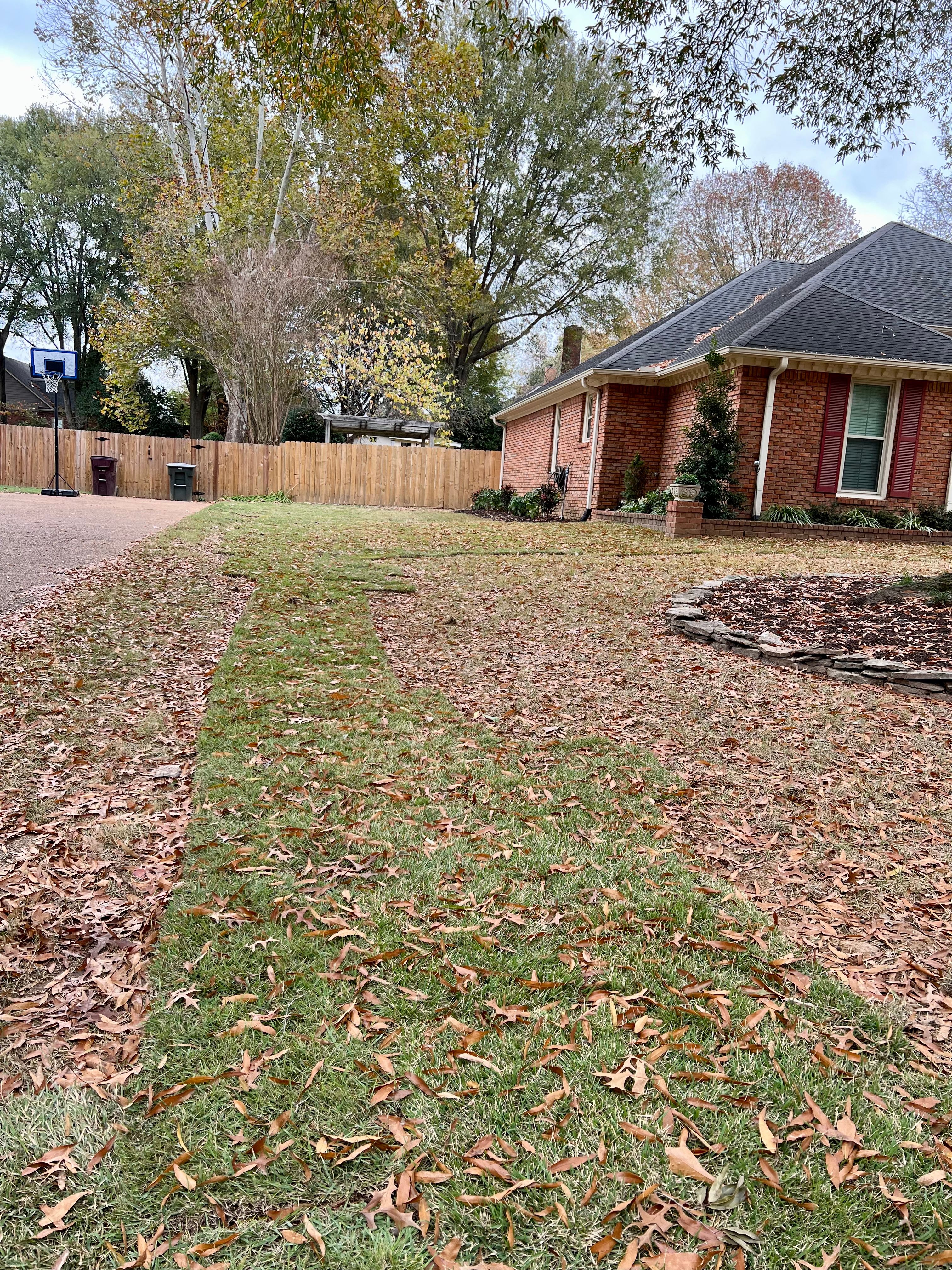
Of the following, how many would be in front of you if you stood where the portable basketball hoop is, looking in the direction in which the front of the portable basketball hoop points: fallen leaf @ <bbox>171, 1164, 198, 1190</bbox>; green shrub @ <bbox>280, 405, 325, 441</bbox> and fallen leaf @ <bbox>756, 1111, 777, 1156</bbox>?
2

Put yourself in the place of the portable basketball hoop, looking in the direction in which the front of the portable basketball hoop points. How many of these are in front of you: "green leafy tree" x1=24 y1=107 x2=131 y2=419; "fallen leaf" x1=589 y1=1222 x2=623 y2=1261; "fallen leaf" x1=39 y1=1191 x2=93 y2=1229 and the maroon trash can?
2

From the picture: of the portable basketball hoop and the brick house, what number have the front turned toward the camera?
2

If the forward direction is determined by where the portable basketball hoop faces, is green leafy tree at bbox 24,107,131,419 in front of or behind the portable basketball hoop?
behind

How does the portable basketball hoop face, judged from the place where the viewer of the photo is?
facing the viewer

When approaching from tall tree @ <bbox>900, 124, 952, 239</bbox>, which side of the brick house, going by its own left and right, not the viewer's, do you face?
back

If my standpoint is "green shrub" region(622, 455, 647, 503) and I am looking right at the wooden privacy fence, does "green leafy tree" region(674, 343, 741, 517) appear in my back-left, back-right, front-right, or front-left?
back-left

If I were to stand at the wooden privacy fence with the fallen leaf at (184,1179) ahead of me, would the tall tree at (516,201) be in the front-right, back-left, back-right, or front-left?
back-left

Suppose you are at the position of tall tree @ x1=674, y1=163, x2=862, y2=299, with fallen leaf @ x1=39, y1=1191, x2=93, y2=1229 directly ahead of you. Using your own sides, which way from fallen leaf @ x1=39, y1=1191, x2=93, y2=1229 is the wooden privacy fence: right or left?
right

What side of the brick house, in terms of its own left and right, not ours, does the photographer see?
front

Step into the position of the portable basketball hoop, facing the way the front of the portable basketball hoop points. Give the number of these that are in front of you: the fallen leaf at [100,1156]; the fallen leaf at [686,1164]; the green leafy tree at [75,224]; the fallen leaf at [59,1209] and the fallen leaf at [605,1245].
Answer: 4

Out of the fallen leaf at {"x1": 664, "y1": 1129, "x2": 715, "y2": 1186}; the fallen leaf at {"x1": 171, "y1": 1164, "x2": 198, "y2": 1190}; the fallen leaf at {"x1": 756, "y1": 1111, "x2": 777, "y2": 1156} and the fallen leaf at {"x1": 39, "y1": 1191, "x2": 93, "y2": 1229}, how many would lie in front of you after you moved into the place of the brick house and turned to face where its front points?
4

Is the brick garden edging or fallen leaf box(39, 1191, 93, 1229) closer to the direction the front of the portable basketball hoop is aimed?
the fallen leaf

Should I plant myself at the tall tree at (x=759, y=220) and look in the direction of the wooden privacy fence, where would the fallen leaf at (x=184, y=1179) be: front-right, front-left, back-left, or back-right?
front-left

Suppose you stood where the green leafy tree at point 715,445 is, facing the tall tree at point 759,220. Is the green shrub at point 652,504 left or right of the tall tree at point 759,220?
left

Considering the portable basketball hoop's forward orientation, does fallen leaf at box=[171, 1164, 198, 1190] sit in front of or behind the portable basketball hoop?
in front

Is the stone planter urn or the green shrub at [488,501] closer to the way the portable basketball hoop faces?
the stone planter urn
